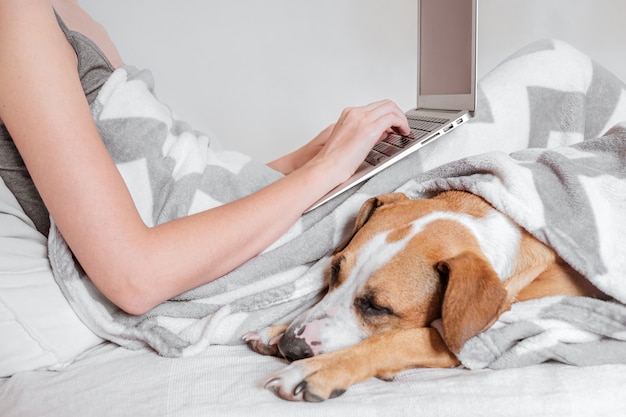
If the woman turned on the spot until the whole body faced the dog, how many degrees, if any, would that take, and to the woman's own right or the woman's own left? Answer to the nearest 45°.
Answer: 0° — they already face it

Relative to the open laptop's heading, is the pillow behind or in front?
in front

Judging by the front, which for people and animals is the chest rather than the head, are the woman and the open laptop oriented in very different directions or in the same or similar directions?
very different directions

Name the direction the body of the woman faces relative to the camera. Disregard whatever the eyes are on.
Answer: to the viewer's right

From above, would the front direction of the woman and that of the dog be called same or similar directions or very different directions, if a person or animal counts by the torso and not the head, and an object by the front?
very different directions

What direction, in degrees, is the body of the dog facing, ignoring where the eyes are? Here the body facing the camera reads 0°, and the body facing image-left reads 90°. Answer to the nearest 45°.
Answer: approximately 45°

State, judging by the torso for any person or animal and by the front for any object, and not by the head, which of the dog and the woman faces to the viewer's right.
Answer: the woman
